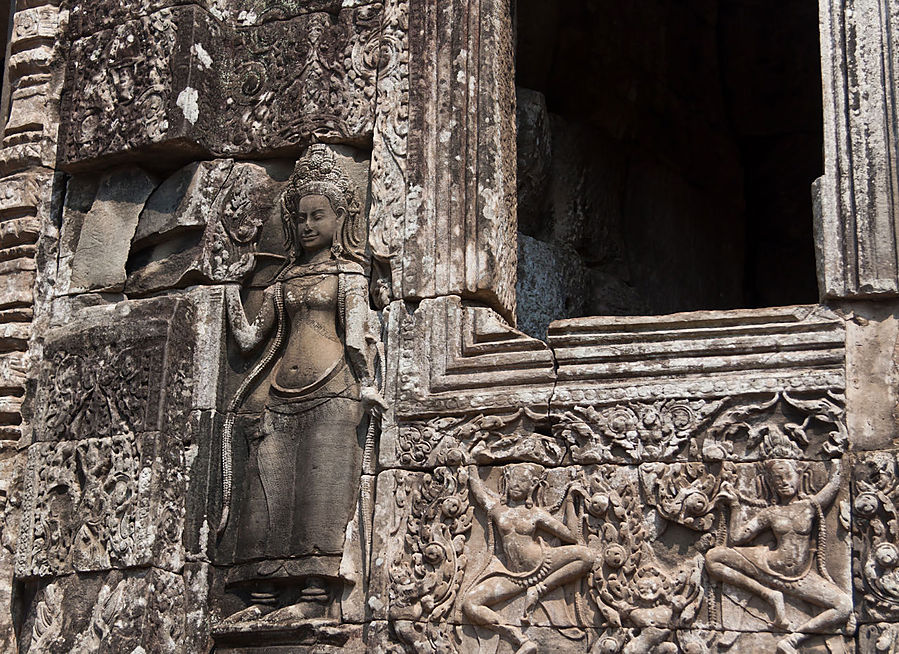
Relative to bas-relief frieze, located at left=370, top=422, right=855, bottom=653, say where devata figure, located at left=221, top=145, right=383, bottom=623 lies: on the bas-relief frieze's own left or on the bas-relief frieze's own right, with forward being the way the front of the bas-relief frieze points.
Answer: on the bas-relief frieze's own right

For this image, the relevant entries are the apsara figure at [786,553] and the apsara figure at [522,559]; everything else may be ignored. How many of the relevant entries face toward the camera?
2

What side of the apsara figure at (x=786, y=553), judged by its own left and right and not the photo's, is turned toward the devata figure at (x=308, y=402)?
right

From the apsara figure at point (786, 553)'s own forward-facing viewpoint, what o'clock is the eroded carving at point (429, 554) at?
The eroded carving is roughly at 3 o'clock from the apsara figure.

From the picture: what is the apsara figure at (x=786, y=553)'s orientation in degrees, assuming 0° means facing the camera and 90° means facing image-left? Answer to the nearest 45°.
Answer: approximately 0°

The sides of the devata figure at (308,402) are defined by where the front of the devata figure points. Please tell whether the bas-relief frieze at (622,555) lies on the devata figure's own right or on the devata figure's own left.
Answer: on the devata figure's own left

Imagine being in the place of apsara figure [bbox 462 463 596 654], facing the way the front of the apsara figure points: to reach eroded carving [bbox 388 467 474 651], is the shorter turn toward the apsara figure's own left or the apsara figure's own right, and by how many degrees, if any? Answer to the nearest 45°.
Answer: approximately 90° to the apsara figure's own right

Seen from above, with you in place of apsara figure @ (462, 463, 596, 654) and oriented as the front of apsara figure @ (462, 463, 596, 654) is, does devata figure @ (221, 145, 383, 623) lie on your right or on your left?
on your right

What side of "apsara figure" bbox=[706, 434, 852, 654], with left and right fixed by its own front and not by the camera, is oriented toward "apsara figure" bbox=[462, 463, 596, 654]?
right

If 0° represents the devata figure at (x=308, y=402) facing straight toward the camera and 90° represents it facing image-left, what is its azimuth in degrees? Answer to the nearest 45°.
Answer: approximately 45°
